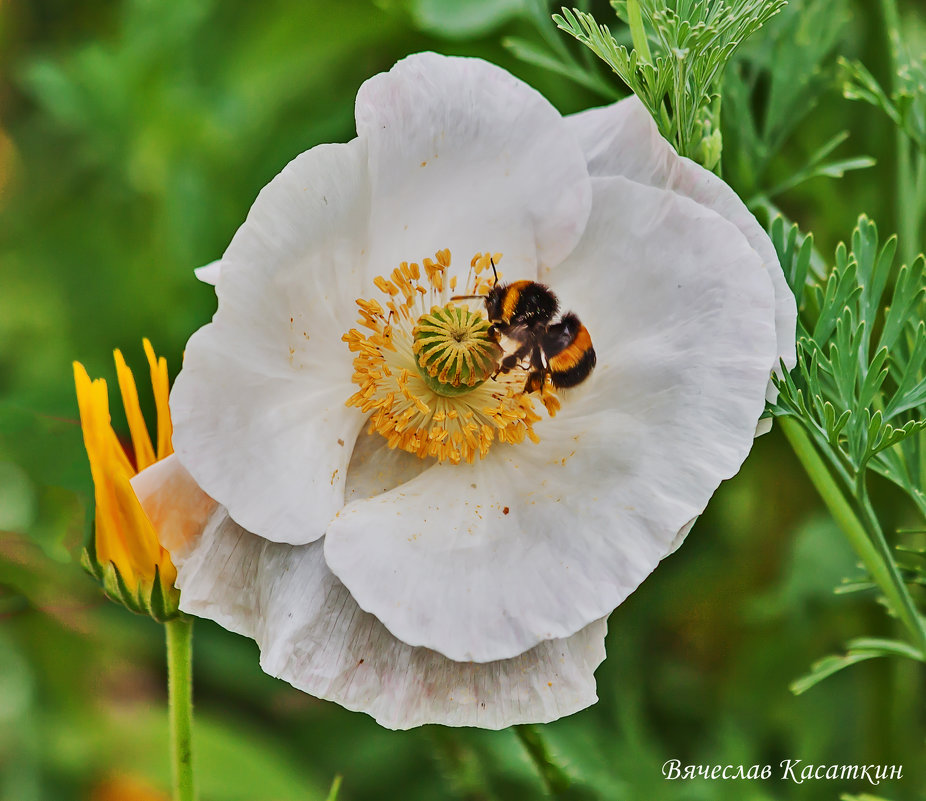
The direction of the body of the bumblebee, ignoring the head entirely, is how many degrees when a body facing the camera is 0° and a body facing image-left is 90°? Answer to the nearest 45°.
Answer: approximately 90°
